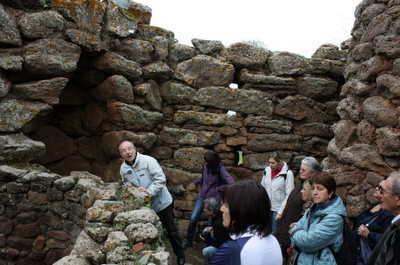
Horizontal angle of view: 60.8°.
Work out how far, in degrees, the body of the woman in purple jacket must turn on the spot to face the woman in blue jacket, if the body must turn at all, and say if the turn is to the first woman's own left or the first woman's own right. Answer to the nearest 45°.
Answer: approximately 90° to the first woman's own left

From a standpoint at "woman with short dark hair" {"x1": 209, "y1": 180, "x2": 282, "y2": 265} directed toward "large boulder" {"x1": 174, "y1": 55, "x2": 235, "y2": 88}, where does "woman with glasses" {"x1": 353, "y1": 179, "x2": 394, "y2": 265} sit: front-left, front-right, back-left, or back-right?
front-right

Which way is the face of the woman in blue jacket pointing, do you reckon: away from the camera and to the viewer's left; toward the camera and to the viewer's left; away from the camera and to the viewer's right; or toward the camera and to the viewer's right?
toward the camera and to the viewer's left

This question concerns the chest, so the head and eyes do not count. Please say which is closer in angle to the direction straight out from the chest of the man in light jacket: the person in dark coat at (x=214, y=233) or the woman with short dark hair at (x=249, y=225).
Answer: the woman with short dark hair

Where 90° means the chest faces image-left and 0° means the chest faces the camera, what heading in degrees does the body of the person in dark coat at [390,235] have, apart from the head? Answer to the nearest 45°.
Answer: approximately 90°

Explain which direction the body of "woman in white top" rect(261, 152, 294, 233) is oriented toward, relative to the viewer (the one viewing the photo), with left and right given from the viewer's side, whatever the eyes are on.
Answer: facing the viewer and to the left of the viewer

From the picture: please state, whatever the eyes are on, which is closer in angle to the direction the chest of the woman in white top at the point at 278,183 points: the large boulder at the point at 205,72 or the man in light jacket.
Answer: the man in light jacket

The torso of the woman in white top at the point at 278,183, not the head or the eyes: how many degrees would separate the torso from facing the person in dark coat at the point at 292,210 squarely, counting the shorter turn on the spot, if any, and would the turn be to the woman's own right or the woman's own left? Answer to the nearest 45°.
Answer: approximately 45° to the woman's own left

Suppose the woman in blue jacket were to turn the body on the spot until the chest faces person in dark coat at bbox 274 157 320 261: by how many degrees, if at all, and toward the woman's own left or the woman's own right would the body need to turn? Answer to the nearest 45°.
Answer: approximately 135° to the woman's own right

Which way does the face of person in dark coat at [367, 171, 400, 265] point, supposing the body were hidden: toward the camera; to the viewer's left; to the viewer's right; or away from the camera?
to the viewer's left

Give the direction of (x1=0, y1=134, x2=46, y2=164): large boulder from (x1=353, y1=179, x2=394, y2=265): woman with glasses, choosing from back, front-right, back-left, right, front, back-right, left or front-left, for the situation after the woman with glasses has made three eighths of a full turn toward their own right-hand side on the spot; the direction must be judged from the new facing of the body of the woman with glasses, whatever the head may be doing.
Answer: left
